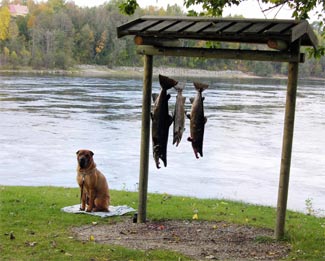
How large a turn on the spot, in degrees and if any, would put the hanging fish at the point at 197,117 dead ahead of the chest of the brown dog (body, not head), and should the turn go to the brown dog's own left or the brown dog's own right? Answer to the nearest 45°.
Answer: approximately 90° to the brown dog's own left

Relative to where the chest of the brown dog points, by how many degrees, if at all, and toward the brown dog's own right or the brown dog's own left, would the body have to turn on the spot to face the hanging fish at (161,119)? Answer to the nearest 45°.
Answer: approximately 90° to the brown dog's own left

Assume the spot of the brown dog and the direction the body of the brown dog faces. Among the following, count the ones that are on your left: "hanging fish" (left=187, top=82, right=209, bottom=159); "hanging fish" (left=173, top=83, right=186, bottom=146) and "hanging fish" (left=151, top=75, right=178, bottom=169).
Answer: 3

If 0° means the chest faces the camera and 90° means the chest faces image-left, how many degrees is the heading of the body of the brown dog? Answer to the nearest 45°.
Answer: approximately 45°

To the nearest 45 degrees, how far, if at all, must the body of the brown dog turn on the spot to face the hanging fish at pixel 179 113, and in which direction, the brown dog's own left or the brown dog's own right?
approximately 90° to the brown dog's own left
